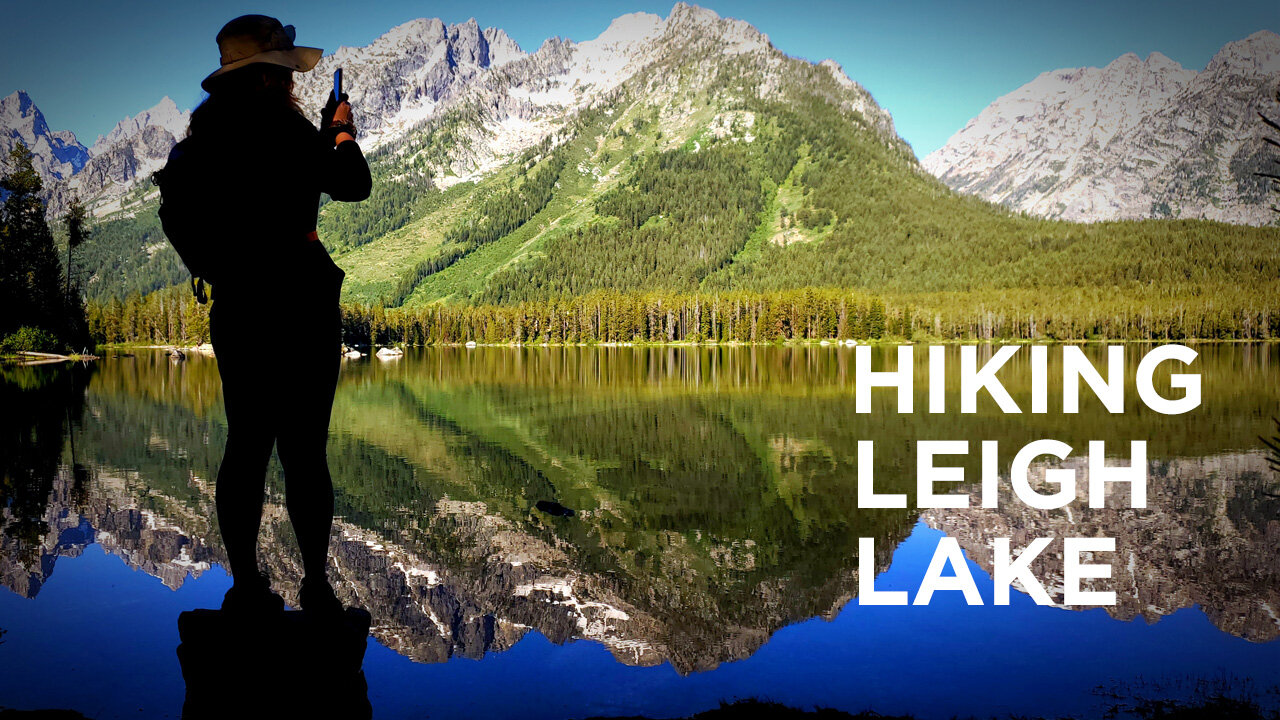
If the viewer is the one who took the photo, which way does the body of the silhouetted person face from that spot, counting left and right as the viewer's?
facing away from the viewer and to the right of the viewer

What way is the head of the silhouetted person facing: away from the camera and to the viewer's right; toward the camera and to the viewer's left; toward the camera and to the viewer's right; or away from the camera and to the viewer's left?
away from the camera and to the viewer's right
